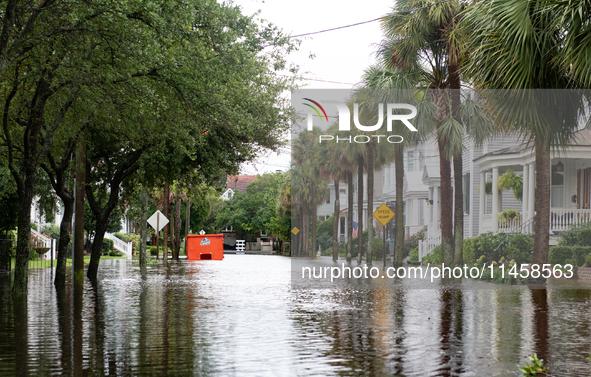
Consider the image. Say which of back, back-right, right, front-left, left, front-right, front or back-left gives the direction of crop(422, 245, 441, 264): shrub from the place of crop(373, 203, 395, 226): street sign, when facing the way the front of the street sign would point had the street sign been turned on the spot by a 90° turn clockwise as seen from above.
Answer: back

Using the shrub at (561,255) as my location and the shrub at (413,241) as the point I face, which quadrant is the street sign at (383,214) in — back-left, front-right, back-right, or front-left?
front-left

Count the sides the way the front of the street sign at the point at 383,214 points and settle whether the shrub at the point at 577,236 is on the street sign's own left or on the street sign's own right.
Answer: on the street sign's own left

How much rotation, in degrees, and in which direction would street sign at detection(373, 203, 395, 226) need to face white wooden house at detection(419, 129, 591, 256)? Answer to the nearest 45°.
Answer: approximately 90° to its left

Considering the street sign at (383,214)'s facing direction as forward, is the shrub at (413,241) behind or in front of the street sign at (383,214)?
behind

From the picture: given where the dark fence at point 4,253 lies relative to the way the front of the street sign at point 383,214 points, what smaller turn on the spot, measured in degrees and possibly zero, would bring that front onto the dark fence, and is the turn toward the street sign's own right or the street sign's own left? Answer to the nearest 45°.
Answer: approximately 90° to the street sign's own right

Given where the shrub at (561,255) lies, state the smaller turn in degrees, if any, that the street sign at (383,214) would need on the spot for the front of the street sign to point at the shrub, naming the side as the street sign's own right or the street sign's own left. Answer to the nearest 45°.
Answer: approximately 45° to the street sign's own left

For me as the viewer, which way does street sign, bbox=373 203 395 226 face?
facing the viewer
